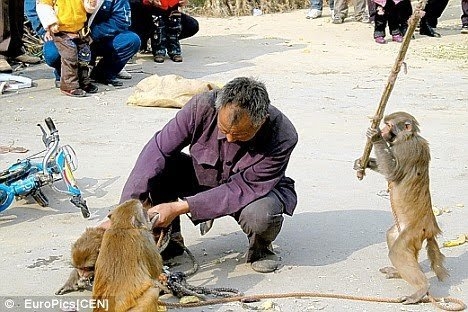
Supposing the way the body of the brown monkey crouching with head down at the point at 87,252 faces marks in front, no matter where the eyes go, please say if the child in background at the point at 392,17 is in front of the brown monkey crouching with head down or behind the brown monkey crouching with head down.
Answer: behind

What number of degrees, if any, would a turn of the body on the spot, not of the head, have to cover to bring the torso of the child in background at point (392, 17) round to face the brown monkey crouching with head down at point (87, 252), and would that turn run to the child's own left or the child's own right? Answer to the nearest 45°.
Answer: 0° — they already face it

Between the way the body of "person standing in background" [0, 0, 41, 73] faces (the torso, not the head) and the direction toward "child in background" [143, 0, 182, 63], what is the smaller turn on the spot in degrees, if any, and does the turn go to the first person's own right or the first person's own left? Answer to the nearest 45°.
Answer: approximately 45° to the first person's own left

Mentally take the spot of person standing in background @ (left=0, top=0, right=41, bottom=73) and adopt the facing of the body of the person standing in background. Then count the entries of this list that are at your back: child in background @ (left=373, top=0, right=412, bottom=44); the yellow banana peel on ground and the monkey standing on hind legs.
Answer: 0

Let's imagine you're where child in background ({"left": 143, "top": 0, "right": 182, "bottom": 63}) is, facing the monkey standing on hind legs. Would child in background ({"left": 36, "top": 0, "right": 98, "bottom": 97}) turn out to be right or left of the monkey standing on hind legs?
right

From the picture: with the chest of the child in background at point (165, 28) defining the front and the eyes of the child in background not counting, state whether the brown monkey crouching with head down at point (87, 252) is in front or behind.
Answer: in front

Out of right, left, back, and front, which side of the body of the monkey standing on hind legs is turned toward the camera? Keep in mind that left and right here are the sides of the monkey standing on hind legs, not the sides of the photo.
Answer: left

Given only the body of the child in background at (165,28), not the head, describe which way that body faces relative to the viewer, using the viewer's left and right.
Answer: facing the viewer

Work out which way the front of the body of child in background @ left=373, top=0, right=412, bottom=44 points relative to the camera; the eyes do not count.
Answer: toward the camera

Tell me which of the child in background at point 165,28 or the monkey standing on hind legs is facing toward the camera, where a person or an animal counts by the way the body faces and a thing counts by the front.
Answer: the child in background

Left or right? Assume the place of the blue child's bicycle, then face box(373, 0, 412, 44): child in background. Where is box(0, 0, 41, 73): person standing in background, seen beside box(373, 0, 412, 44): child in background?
left

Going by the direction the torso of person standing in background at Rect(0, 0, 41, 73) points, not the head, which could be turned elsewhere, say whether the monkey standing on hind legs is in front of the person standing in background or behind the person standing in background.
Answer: in front

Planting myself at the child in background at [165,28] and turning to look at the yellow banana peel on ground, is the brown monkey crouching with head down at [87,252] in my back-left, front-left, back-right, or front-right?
front-right

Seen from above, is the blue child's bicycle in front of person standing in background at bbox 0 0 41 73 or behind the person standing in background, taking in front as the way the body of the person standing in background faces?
in front

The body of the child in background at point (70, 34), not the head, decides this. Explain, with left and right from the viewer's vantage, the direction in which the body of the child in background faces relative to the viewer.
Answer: facing the viewer and to the right of the viewer

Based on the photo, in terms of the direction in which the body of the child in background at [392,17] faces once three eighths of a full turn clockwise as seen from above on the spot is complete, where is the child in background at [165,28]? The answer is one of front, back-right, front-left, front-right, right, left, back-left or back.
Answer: left
